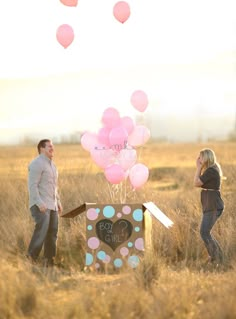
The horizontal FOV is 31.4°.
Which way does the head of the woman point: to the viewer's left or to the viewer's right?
to the viewer's left

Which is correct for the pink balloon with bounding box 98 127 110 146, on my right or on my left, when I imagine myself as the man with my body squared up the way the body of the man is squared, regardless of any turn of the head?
on my left

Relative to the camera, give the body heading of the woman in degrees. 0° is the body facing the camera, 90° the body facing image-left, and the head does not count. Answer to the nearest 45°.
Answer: approximately 90°

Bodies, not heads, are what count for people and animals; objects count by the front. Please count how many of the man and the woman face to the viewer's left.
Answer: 1

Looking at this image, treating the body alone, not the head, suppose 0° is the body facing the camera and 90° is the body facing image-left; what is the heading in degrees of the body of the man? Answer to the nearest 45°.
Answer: approximately 315°

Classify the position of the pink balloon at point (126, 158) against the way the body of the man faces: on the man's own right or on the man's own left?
on the man's own left
